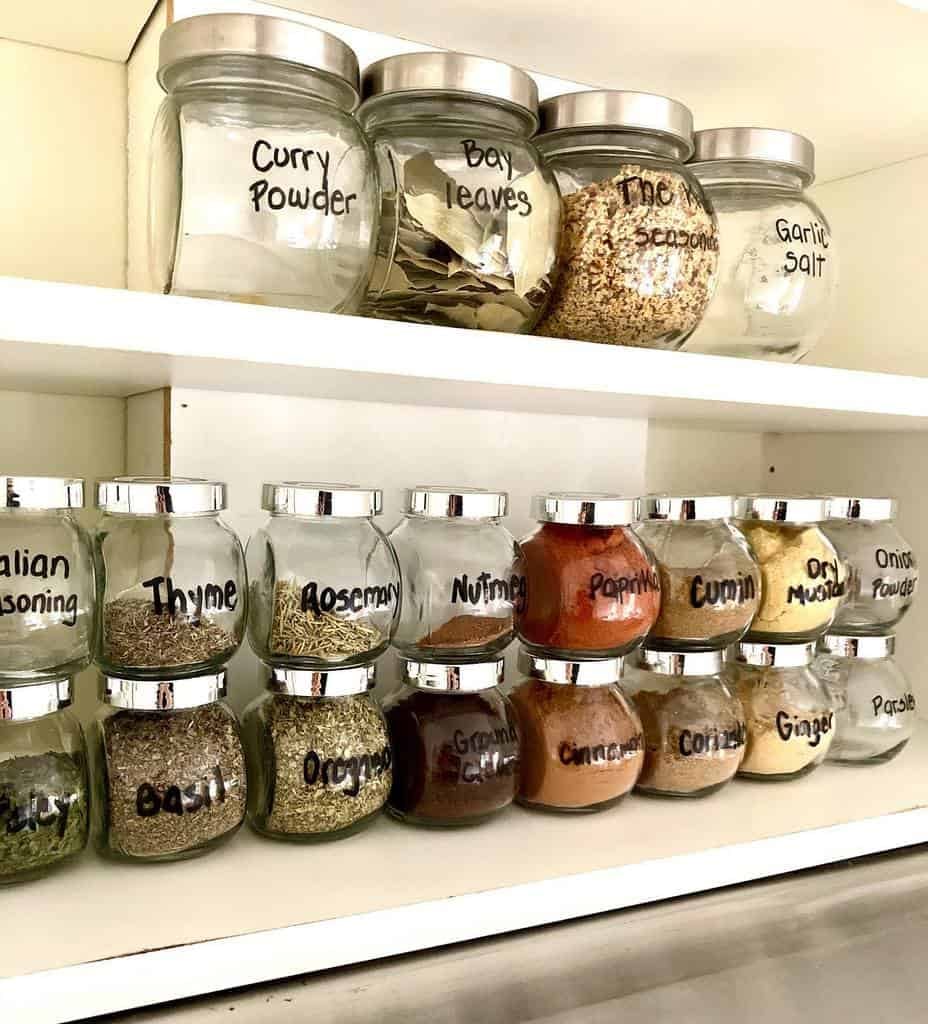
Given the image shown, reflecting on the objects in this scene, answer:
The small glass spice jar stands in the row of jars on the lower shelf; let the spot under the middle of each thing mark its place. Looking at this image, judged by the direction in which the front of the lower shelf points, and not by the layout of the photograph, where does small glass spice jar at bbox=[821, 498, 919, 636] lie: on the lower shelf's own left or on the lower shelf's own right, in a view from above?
on the lower shelf's own left

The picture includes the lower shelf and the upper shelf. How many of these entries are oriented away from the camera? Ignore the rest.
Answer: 0

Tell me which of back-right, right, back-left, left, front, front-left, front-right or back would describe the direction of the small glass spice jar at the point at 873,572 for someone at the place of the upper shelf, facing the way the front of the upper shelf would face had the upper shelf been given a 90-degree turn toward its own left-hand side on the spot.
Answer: front
